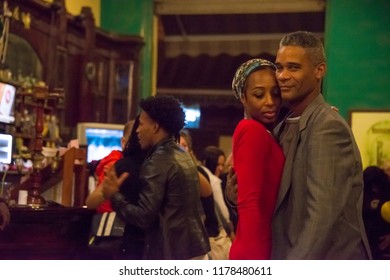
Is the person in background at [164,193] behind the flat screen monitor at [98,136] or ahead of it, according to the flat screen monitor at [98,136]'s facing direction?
ahead

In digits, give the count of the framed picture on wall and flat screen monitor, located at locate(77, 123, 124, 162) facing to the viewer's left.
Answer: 0

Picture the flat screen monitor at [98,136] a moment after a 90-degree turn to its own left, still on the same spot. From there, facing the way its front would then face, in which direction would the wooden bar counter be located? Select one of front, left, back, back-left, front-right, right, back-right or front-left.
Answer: back-right

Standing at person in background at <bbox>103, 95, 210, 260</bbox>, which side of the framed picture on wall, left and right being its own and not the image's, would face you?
front

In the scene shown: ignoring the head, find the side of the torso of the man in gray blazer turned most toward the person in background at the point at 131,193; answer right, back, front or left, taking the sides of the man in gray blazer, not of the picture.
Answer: right

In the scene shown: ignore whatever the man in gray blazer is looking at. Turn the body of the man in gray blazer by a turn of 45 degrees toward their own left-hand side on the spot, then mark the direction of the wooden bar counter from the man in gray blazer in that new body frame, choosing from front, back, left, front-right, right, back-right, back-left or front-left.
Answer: back-right

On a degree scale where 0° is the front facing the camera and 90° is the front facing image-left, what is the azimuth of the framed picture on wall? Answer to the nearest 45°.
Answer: approximately 0°

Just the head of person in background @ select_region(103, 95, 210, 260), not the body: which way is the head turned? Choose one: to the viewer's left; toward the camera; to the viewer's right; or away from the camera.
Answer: to the viewer's left

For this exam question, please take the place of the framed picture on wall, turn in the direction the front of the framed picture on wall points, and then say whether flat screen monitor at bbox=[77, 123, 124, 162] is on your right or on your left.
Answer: on your right

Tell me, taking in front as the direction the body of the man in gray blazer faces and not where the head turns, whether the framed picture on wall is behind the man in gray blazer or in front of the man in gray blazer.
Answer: behind
